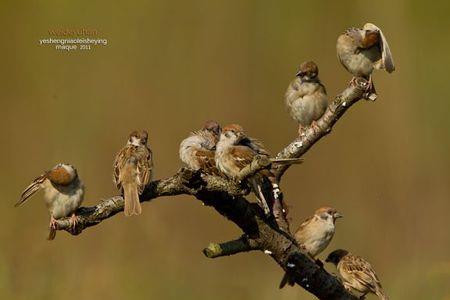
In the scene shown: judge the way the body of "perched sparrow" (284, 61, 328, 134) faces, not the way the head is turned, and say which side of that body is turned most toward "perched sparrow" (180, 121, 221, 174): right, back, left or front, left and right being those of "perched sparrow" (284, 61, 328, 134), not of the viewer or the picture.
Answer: right

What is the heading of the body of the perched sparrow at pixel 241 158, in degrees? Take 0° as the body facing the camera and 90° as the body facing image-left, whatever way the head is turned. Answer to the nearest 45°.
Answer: approximately 45°

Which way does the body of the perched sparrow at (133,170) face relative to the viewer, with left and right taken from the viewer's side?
facing away from the viewer

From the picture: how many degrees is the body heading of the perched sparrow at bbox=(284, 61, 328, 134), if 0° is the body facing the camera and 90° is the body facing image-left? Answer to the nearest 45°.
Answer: approximately 0°

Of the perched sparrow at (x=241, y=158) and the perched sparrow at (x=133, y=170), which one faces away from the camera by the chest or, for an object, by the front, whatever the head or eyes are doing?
the perched sparrow at (x=133, y=170)
